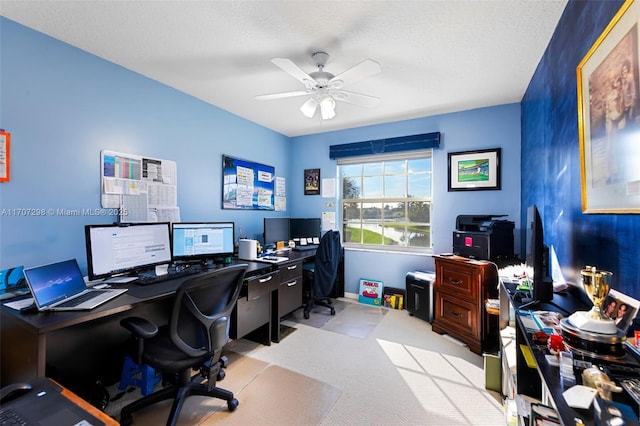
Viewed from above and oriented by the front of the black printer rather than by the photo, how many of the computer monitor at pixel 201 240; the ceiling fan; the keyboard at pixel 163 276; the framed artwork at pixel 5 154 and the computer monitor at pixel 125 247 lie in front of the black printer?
5

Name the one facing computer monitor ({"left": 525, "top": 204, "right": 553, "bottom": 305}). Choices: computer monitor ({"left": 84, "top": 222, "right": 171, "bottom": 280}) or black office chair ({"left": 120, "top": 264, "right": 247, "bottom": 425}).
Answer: computer monitor ({"left": 84, "top": 222, "right": 171, "bottom": 280})

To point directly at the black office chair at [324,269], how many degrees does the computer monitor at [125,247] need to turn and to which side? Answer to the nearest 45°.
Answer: approximately 45° to its left

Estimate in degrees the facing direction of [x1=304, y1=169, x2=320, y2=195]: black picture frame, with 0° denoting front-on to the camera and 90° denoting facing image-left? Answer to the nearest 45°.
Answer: approximately 0°

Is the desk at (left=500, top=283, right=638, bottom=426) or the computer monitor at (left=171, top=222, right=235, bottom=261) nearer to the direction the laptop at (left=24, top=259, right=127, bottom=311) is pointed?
the desk

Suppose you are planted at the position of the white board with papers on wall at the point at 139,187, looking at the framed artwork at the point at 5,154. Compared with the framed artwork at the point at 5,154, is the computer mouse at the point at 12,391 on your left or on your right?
left

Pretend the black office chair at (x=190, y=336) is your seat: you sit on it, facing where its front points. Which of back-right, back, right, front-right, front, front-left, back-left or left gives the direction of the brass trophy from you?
back

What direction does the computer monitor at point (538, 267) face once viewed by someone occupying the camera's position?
facing to the left of the viewer

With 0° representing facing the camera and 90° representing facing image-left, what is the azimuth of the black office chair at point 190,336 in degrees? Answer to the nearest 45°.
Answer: approximately 135°
